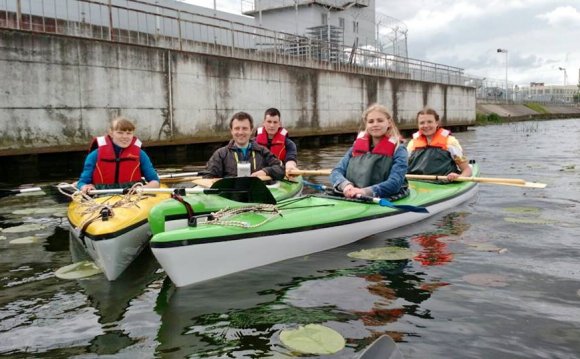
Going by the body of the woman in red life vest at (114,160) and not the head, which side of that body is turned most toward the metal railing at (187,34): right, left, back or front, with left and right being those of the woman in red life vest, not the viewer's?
back

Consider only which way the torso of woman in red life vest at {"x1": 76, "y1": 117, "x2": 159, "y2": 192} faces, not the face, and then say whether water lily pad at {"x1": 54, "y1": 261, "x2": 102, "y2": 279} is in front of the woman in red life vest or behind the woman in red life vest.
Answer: in front

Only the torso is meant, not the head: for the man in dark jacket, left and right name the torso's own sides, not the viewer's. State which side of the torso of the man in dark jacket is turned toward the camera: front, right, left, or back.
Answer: front

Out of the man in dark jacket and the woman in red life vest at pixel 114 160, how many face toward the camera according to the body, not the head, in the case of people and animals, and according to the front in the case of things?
2

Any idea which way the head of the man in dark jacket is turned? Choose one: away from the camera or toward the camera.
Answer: toward the camera

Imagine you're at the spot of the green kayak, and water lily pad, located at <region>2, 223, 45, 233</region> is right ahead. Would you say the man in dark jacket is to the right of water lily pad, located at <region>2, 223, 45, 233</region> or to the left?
right

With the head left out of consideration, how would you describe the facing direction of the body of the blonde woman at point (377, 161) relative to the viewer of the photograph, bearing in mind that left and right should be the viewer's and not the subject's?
facing the viewer and to the left of the viewer

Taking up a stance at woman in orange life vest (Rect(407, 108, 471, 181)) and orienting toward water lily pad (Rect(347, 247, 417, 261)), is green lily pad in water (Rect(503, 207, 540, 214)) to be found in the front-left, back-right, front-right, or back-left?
front-left

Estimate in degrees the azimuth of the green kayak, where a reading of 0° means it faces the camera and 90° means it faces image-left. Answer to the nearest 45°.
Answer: approximately 45°

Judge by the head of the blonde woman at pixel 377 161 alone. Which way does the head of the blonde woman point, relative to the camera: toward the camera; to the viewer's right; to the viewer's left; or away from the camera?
toward the camera

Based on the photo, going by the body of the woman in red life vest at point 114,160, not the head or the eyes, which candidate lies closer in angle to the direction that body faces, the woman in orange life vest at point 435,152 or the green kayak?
the green kayak

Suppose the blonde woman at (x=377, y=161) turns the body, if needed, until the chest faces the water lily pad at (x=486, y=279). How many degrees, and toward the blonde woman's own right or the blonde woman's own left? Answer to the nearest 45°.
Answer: approximately 90° to the blonde woman's own left

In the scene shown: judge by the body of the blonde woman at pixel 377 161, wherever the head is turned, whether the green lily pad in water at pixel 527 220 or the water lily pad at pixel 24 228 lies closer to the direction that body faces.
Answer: the water lily pad

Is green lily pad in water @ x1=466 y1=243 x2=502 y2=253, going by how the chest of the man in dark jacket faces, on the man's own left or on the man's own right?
on the man's own left

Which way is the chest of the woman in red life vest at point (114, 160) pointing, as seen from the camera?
toward the camera

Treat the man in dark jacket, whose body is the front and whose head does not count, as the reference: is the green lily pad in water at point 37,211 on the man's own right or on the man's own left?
on the man's own right
